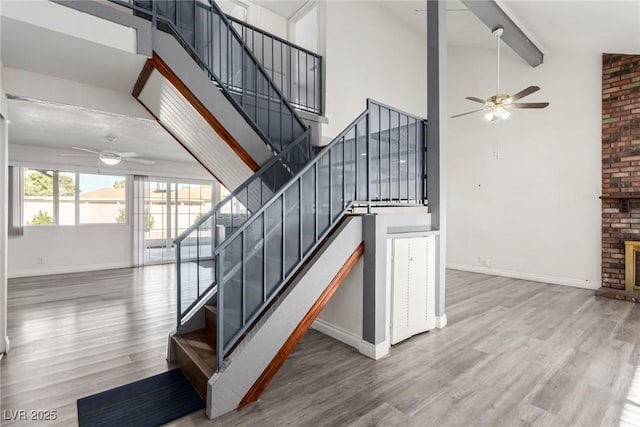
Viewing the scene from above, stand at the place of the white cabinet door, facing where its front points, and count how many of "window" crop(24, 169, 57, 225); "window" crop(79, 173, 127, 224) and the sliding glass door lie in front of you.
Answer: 0

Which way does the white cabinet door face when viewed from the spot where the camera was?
facing the viewer and to the right of the viewer

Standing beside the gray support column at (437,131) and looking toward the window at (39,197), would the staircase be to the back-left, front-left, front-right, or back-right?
front-left

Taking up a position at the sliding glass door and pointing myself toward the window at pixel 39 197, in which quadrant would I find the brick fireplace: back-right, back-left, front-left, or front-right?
back-left

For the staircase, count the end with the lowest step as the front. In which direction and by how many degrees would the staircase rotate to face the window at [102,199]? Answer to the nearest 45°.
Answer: approximately 90° to its right

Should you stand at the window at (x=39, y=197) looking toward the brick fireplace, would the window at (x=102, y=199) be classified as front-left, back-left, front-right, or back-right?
front-left

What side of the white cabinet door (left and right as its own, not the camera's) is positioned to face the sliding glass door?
back

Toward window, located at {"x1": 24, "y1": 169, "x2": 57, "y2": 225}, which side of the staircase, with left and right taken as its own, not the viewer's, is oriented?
right

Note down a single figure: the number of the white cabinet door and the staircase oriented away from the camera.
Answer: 0

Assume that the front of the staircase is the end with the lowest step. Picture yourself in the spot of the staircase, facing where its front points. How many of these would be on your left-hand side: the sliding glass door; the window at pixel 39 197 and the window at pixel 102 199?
0

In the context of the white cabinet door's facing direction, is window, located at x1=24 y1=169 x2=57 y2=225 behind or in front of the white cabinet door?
behind

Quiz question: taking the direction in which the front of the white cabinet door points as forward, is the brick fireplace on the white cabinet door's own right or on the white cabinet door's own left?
on the white cabinet door's own left

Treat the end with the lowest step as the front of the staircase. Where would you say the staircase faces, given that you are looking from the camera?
facing the viewer and to the left of the viewer

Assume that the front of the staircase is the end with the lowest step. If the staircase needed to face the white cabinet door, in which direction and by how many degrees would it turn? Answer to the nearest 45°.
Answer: approximately 135° to its left
